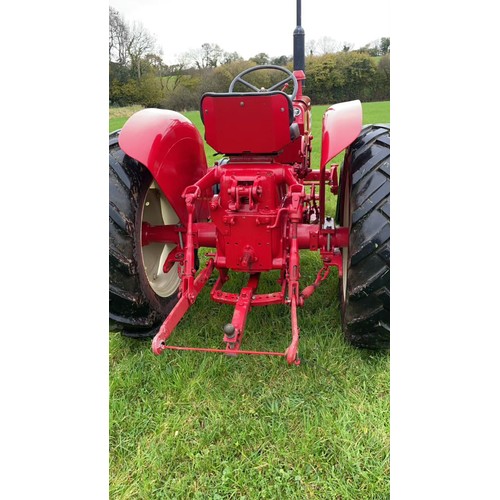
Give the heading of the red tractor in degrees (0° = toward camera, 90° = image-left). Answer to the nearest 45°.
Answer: approximately 180°
